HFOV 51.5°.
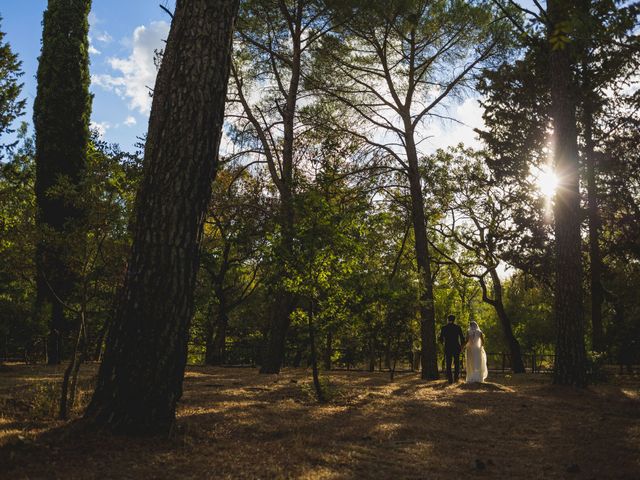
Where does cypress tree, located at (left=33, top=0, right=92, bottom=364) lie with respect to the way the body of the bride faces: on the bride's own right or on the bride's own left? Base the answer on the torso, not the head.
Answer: on the bride's own left

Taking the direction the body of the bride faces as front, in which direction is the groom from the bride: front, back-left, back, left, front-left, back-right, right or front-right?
back-left

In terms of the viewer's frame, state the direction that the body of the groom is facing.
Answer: away from the camera

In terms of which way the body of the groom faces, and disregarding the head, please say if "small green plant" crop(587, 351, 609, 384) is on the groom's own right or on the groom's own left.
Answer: on the groom's own right

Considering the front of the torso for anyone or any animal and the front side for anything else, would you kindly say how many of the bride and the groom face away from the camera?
2

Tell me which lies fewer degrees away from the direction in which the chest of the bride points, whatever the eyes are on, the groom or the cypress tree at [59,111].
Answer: the cypress tree

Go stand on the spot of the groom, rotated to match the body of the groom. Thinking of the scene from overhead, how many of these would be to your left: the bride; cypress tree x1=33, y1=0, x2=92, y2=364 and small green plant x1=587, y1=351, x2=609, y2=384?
1

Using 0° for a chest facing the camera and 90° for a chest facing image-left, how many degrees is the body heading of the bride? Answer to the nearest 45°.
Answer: approximately 180°

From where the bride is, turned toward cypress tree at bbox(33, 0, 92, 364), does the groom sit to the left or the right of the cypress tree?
left
